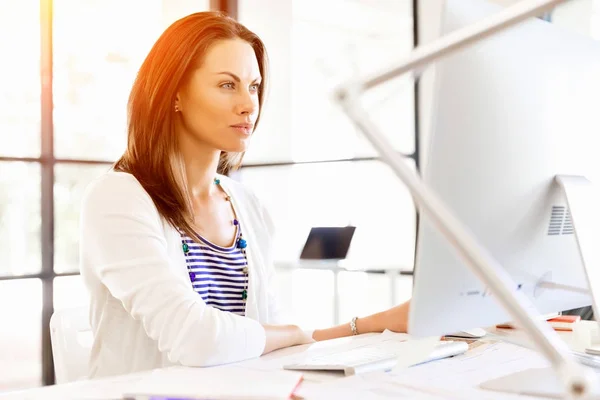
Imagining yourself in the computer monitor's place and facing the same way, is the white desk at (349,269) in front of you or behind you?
in front

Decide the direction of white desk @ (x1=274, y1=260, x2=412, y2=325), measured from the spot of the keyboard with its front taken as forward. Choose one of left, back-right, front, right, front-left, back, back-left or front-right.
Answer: front-right

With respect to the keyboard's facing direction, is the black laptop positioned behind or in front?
in front

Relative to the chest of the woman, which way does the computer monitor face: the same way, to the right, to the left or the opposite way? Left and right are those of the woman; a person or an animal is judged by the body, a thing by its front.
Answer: the opposite way

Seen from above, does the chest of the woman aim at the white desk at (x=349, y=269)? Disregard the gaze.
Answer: no

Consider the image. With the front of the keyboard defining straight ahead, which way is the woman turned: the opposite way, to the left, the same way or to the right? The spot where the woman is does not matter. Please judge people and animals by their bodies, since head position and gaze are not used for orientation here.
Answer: the opposite way

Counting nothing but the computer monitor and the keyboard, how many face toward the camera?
0

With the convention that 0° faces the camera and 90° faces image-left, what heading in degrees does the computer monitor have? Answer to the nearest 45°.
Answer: approximately 135°

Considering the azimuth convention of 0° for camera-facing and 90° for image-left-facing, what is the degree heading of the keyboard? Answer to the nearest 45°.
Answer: approximately 135°

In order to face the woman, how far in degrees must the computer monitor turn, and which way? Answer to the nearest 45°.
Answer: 0° — it already faces them

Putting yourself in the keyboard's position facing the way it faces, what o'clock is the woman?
The woman is roughly at 12 o'clock from the keyboard.

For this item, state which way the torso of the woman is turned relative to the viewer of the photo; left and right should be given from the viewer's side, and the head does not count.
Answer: facing the viewer and to the right of the viewer

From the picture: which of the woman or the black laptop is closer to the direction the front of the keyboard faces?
the woman

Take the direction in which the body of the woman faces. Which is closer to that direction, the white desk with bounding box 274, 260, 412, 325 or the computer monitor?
the computer monitor

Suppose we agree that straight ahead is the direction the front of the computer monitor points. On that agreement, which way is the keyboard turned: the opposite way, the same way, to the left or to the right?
the same way
